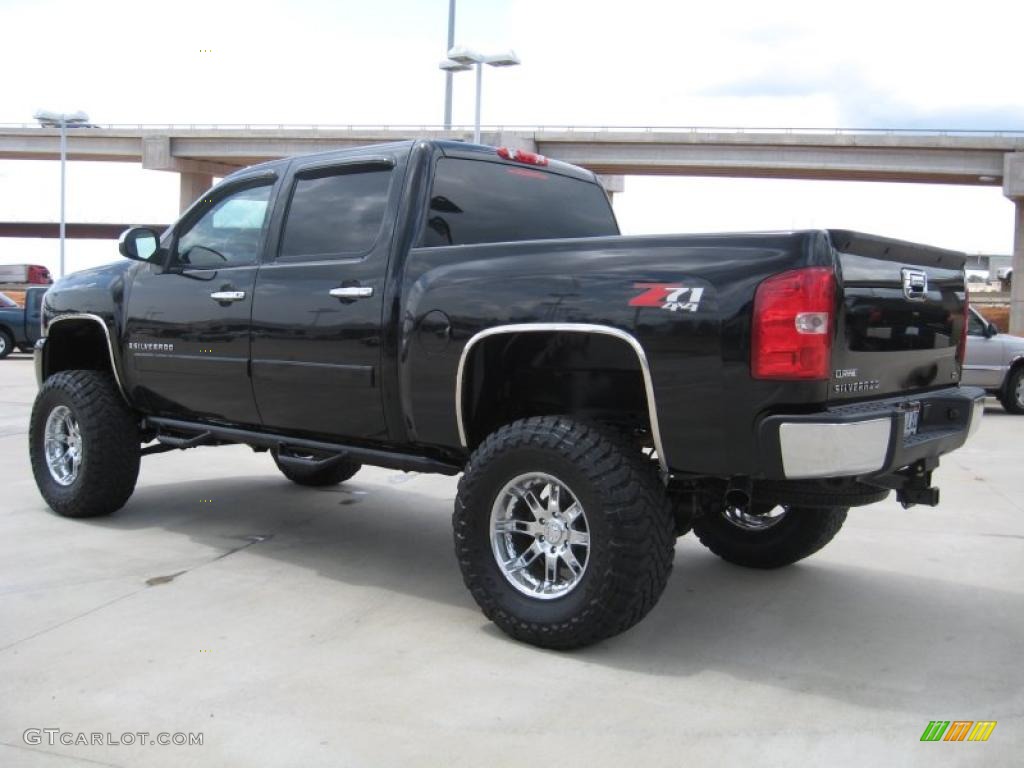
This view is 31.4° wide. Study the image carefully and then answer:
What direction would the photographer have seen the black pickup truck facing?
facing away from the viewer and to the left of the viewer

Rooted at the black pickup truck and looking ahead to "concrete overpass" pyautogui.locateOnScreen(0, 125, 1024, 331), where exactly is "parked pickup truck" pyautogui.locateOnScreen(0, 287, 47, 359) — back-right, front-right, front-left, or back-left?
front-left

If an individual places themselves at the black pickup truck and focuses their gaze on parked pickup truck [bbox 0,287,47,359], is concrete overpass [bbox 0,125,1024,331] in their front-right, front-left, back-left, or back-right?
front-right

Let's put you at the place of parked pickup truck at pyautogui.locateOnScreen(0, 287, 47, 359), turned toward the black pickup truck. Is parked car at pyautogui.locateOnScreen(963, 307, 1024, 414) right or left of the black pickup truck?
left

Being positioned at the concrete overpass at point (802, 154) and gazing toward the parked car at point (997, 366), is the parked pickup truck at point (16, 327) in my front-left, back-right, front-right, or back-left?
front-right

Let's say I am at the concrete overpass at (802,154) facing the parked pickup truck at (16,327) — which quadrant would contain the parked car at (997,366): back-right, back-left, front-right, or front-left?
front-left
